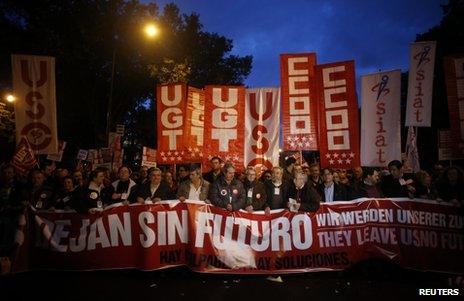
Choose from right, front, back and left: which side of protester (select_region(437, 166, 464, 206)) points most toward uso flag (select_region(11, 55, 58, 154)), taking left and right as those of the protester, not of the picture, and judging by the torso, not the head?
right

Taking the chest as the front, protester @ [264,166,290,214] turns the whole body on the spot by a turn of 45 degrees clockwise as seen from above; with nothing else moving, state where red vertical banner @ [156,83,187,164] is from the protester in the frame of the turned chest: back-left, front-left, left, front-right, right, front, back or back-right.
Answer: right

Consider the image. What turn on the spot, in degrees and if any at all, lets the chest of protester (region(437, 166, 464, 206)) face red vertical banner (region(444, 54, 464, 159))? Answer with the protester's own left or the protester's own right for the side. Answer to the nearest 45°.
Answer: approximately 180°

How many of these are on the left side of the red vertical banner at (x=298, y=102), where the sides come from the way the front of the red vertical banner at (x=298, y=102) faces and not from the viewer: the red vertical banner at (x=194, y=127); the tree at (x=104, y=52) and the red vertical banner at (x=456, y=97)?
1

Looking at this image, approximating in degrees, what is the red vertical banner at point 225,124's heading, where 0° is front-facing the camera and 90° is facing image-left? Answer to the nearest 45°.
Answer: approximately 0°

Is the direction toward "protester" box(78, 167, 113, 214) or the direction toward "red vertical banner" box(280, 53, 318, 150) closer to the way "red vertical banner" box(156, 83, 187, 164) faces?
the protester

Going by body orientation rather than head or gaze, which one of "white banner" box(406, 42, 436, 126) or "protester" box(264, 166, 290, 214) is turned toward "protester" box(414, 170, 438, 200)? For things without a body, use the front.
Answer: the white banner

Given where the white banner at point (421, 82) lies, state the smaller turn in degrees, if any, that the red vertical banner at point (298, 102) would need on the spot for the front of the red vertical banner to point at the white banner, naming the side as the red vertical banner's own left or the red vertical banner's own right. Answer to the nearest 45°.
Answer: approximately 90° to the red vertical banner's own left

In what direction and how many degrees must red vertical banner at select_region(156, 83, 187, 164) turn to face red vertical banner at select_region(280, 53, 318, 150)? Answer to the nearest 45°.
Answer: approximately 45° to its left

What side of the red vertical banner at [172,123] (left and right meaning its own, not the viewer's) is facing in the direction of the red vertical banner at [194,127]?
left

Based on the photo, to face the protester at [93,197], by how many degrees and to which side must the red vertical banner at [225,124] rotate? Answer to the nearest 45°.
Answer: approximately 45° to its right
